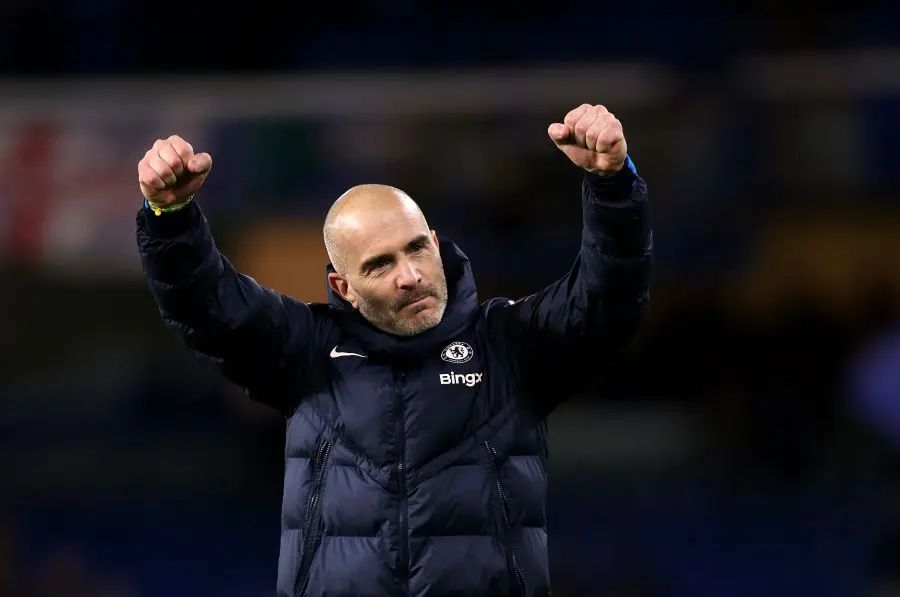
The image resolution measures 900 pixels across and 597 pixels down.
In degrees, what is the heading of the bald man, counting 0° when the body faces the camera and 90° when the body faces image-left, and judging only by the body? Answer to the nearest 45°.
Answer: approximately 0°

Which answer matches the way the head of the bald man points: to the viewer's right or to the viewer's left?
to the viewer's right
